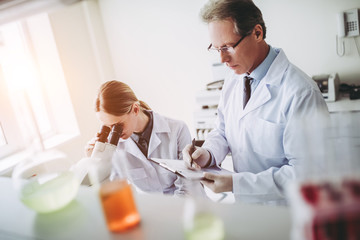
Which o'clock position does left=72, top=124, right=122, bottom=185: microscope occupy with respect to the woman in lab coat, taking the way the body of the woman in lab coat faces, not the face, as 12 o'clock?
The microscope is roughly at 11 o'clock from the woman in lab coat.

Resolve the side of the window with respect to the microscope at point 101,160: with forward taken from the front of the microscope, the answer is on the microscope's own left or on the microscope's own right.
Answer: on the microscope's own left

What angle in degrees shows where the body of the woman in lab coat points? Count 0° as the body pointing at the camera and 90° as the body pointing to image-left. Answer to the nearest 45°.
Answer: approximately 45°

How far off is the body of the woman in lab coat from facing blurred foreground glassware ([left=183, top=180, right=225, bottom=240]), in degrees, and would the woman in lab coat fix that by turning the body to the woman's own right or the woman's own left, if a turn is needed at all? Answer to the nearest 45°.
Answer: approximately 45° to the woman's own left

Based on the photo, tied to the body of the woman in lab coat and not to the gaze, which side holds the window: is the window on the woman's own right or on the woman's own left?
on the woman's own right

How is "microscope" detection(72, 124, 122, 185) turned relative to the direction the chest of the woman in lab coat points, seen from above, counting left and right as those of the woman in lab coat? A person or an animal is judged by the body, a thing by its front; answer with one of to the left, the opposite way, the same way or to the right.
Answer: the opposite way

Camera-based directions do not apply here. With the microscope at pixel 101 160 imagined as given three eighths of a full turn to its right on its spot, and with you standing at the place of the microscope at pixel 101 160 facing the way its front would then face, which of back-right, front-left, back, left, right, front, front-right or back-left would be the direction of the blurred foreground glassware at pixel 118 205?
front

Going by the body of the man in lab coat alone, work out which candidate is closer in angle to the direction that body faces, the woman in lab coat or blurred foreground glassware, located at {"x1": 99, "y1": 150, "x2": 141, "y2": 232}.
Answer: the blurred foreground glassware

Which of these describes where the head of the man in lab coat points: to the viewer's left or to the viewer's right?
to the viewer's left

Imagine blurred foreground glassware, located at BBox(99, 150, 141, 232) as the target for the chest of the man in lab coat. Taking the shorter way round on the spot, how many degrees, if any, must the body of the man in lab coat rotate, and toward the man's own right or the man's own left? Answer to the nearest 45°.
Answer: approximately 45° to the man's own left

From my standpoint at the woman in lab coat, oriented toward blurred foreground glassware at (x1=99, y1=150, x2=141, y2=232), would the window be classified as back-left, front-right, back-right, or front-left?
back-right

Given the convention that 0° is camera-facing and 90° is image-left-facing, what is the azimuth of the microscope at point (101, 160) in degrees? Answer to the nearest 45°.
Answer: approximately 225°

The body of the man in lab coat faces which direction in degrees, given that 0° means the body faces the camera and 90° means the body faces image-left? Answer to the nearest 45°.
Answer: approximately 45°
